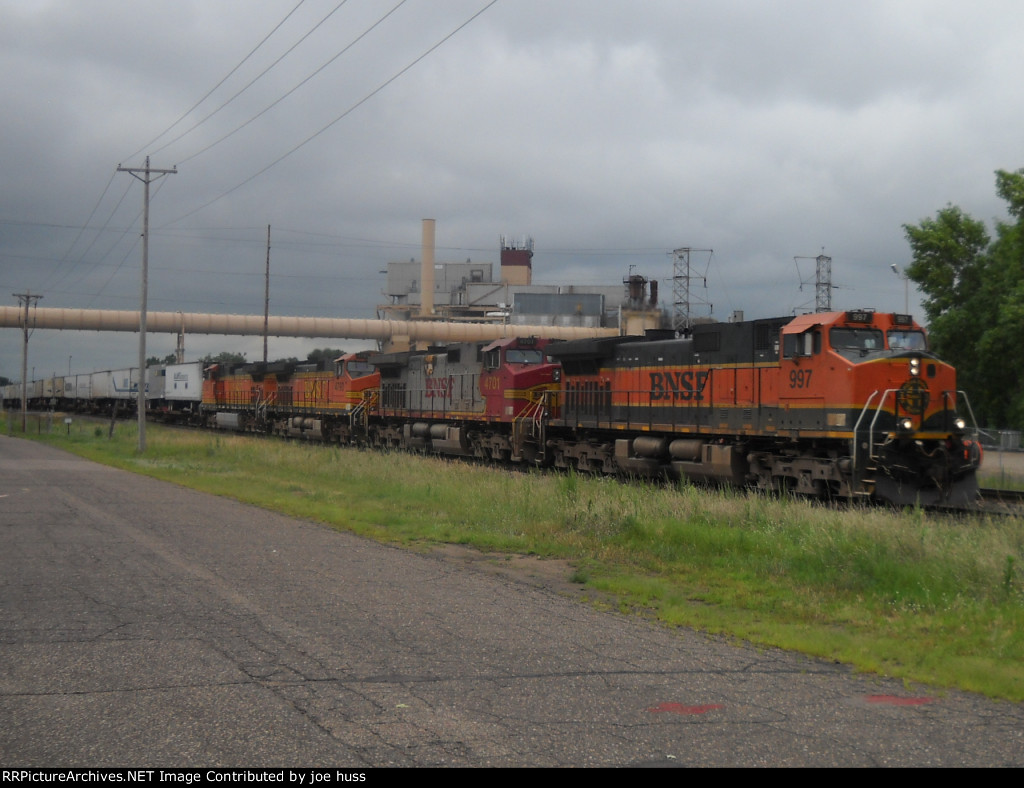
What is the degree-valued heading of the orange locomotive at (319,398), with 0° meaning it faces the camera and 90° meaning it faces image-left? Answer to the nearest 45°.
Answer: approximately 315°

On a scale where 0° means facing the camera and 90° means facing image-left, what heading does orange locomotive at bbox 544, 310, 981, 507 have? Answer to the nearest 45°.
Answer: approximately 315°

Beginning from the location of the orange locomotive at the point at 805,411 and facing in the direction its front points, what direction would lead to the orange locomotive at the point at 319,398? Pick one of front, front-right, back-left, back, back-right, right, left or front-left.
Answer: back

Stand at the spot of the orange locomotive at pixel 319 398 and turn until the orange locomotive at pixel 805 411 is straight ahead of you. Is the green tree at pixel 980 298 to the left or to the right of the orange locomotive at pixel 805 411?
left

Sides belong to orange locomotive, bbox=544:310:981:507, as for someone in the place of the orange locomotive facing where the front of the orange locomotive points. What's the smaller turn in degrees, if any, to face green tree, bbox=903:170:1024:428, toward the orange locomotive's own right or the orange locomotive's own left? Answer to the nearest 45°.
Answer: approximately 135° to the orange locomotive's own left

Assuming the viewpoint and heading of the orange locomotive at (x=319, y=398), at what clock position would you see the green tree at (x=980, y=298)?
The green tree is roughly at 11 o'clock from the orange locomotive.
